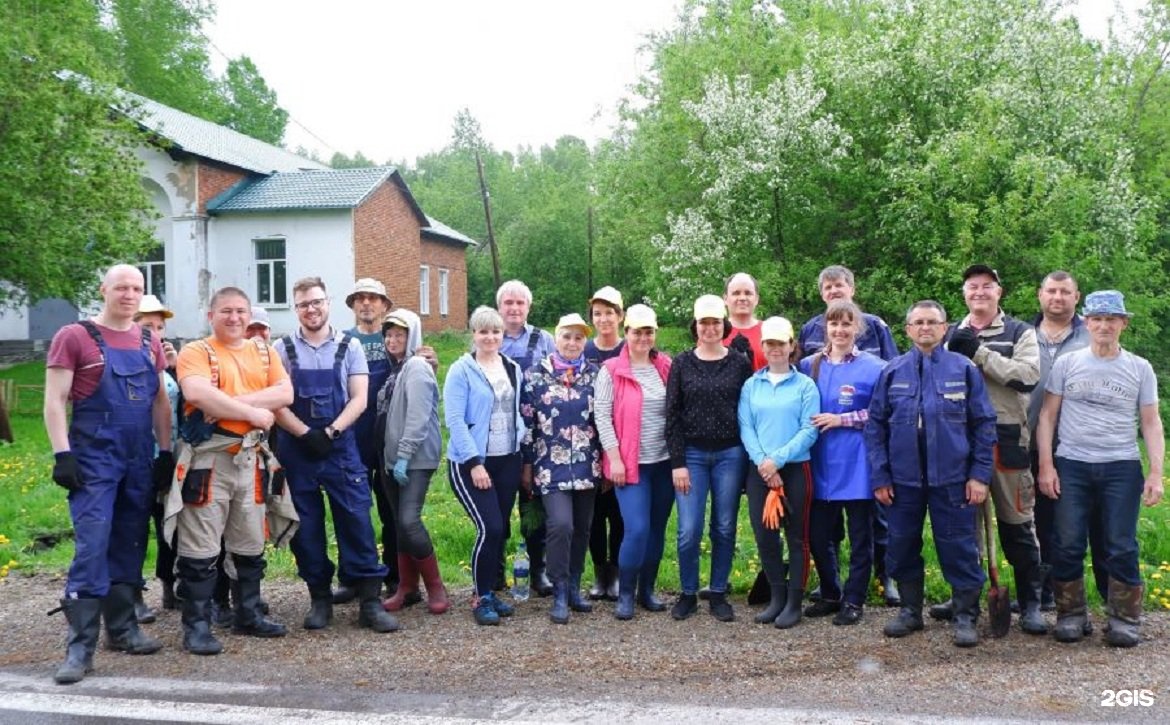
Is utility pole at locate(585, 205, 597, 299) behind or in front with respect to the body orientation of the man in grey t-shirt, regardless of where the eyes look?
behind

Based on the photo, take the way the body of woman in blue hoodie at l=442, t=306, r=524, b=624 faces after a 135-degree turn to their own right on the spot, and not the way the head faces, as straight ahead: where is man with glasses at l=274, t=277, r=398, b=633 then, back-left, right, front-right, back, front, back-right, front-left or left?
front

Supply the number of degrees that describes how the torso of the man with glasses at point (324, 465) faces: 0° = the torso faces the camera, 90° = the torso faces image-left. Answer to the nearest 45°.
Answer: approximately 0°

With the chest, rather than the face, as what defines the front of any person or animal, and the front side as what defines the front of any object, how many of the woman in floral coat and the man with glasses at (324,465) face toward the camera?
2

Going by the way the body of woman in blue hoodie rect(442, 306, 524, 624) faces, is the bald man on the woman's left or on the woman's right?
on the woman's right

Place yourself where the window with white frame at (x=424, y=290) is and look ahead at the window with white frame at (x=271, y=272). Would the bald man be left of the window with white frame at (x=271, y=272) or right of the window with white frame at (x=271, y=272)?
left

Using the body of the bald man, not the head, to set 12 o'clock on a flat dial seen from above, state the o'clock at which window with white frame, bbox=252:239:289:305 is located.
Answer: The window with white frame is roughly at 8 o'clock from the bald man.

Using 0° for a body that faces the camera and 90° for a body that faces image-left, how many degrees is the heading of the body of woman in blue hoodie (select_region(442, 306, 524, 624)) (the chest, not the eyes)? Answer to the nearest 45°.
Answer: approximately 315°

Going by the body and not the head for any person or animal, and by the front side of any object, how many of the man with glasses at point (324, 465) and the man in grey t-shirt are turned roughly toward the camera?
2
